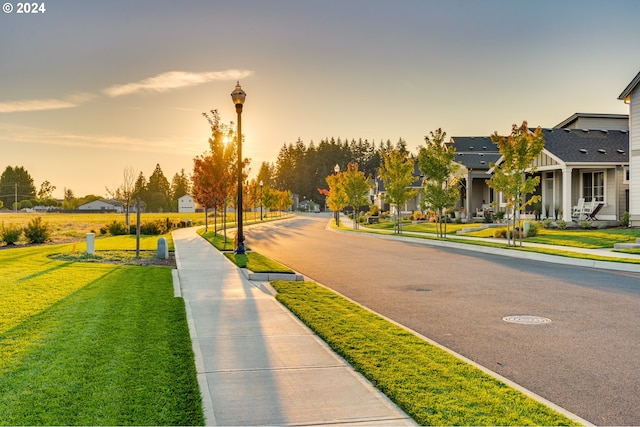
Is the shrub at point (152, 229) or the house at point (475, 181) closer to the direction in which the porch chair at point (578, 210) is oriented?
the shrub

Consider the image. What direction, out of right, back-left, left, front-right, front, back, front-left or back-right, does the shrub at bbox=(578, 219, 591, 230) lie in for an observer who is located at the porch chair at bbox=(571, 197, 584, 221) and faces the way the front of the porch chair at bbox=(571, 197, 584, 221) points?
front-left

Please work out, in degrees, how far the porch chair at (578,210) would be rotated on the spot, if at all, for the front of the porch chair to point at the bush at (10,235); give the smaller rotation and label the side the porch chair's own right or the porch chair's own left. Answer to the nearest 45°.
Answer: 0° — it already faces it

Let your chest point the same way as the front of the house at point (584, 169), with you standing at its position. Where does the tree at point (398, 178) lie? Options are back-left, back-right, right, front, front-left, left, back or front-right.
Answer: front-right

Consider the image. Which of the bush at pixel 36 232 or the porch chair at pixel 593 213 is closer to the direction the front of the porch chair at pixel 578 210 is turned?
the bush

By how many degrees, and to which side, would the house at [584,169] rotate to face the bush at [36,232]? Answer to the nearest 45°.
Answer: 0° — it already faces it

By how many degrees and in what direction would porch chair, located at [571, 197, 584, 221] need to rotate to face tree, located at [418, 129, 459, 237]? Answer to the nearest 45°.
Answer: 0° — it already faces it

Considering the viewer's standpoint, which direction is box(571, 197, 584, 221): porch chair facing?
facing the viewer and to the left of the viewer

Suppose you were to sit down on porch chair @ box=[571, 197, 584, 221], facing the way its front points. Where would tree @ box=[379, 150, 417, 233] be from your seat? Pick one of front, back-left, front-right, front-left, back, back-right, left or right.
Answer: front-right

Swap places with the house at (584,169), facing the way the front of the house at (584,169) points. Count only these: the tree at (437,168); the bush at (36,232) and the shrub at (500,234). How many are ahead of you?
3

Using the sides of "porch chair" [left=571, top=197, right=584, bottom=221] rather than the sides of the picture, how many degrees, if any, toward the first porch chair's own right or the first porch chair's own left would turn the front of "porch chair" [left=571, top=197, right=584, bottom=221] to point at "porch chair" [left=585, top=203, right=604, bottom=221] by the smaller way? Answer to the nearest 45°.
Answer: approximately 135° to the first porch chair's own left

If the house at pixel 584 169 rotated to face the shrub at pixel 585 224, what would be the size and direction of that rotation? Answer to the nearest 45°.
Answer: approximately 45° to its left

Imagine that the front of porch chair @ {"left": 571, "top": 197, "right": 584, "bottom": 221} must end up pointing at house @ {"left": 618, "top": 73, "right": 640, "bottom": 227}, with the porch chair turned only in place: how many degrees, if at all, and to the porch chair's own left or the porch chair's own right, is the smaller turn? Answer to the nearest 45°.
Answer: approximately 90° to the porch chair's own left

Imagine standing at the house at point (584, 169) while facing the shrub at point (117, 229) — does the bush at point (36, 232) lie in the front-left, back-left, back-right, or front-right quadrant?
front-left

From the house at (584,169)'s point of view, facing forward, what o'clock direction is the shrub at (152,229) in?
The shrub is roughly at 1 o'clock from the house.
